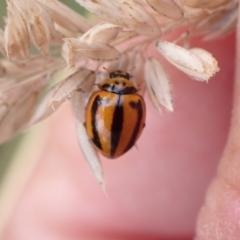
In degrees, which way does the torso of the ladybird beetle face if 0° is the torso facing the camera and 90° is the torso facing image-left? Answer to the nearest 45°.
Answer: approximately 180°
